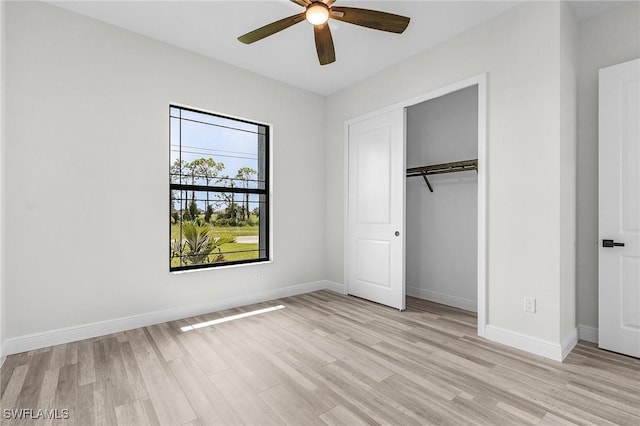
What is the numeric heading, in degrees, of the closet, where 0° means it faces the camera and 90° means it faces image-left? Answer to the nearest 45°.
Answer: approximately 45°

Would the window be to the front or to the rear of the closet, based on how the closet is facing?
to the front

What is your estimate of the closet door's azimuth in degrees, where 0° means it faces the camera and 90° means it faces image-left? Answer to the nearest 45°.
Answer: approximately 45°

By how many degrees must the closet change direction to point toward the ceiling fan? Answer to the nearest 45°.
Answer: approximately 45° to its left
